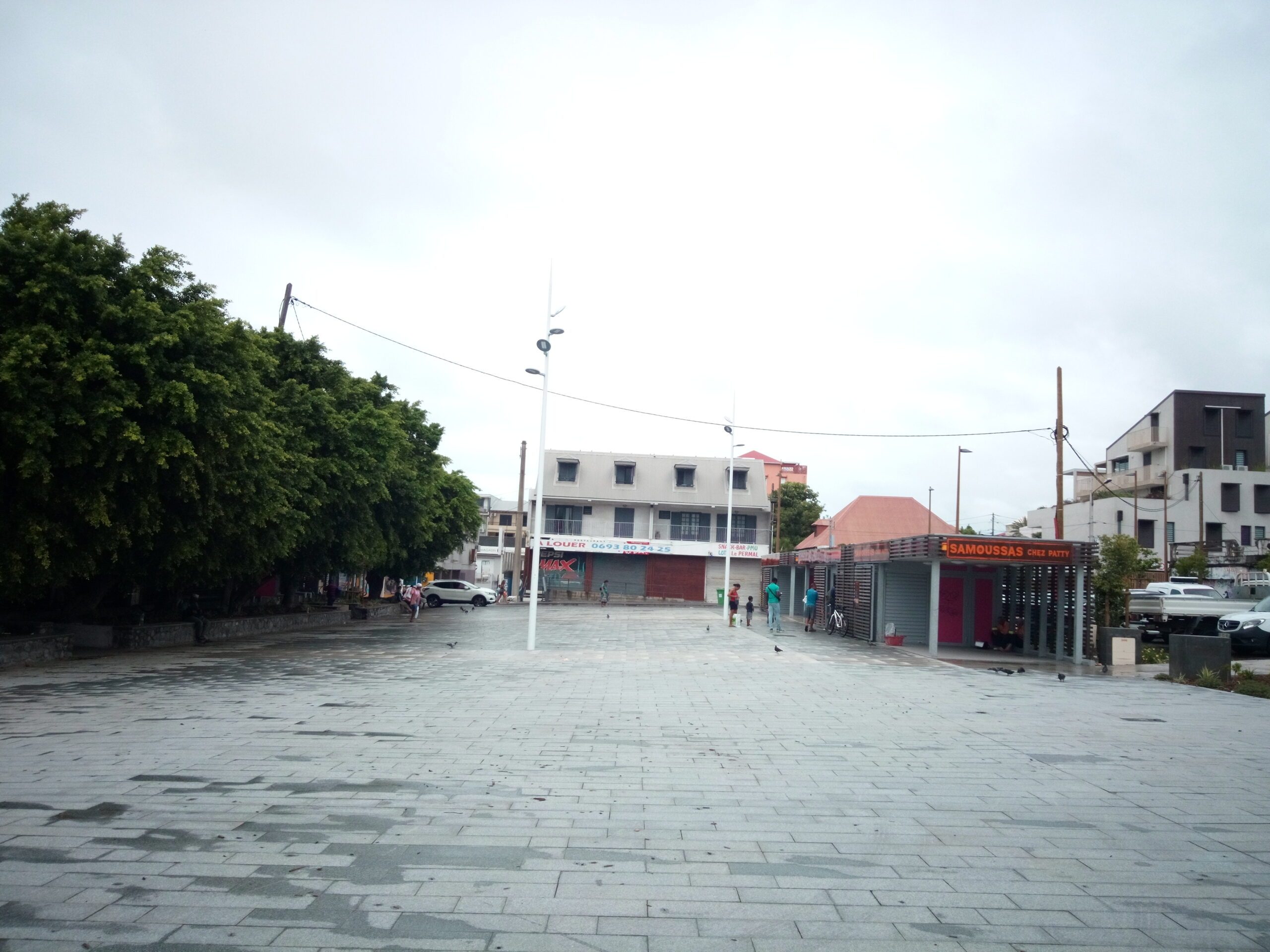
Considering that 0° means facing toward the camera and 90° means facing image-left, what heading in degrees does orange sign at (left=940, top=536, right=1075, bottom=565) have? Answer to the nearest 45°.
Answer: approximately 0°

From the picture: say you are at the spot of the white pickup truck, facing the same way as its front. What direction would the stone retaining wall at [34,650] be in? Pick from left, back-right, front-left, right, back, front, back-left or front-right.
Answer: back

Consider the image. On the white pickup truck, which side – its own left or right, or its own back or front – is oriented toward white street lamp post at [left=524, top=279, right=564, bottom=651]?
back

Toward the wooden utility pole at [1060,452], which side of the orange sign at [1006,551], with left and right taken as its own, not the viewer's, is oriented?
back

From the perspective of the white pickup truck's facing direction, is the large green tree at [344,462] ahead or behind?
behind

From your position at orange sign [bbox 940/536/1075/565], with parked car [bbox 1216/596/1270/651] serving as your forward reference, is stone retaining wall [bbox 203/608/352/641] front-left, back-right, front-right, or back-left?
back-left

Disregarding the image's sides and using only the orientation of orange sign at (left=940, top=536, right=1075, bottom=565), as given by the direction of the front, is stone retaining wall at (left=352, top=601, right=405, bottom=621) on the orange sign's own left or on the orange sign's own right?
on the orange sign's own right

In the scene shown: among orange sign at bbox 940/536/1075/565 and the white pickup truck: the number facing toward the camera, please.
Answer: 1

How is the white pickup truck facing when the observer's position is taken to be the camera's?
facing away from the viewer and to the right of the viewer

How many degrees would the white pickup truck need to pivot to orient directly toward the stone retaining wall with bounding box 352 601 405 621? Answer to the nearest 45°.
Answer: approximately 135° to its left

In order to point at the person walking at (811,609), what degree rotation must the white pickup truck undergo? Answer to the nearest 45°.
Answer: approximately 135° to its left

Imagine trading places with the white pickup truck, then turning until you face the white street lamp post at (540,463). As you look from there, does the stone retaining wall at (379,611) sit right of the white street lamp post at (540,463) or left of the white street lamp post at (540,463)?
right
